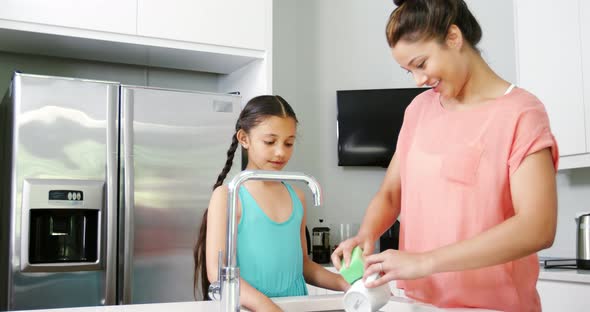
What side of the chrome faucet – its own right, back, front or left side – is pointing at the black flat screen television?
left

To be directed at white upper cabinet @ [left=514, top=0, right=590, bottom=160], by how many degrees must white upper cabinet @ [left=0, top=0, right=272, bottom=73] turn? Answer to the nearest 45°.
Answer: approximately 45° to its left

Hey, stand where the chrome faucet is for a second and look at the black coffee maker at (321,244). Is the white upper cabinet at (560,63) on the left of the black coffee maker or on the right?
right

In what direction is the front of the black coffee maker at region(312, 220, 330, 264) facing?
toward the camera

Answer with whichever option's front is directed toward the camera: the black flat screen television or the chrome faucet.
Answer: the black flat screen television

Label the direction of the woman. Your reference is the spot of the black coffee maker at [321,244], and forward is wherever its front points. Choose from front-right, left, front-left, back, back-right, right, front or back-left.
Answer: front

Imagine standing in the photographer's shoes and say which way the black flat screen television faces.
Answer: facing the viewer

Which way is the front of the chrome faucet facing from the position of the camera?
facing to the right of the viewer

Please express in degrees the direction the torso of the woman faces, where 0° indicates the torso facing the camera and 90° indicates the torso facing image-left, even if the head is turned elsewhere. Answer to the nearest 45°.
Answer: approximately 45°

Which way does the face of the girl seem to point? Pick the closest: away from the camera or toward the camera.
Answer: toward the camera
